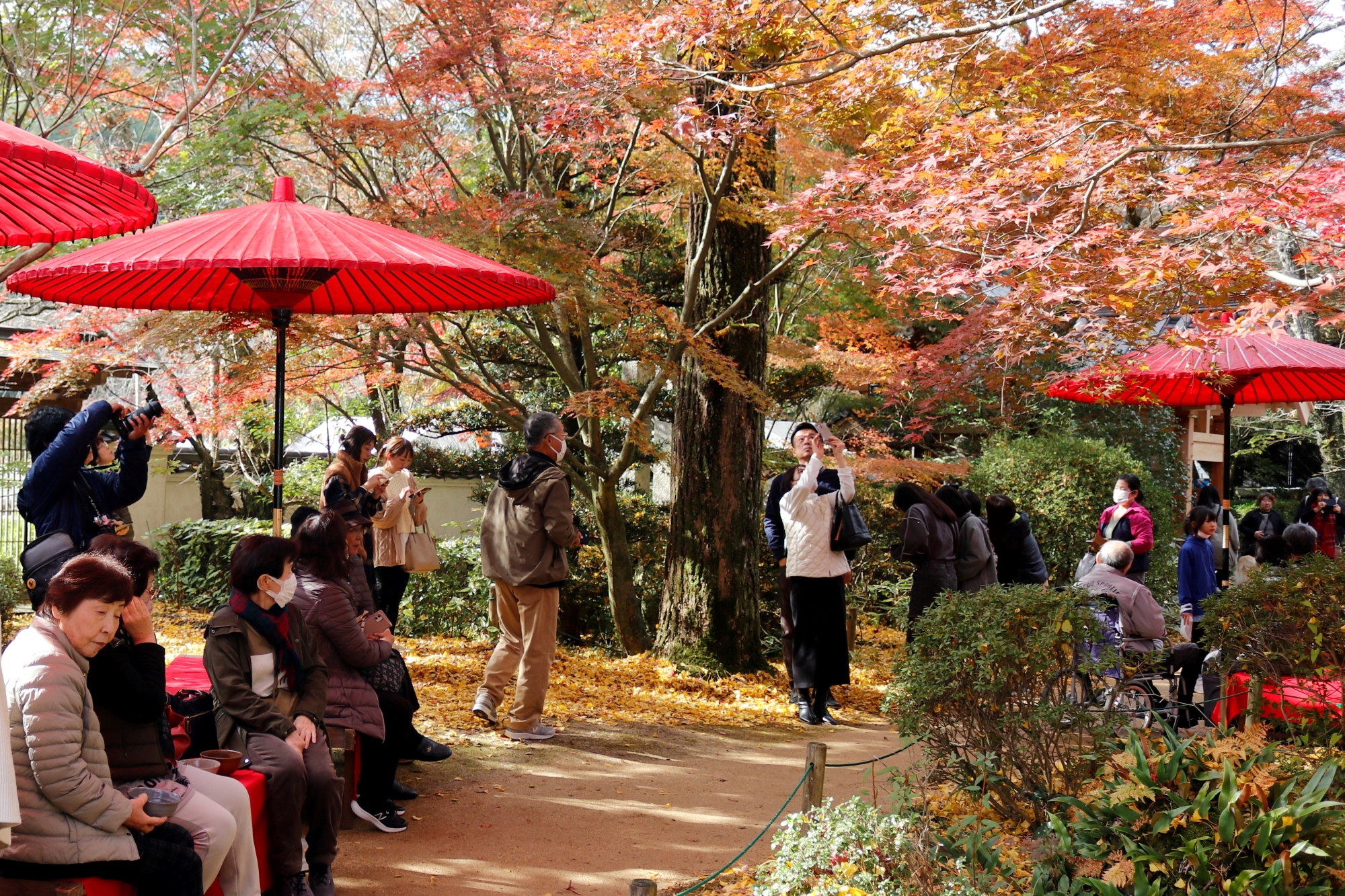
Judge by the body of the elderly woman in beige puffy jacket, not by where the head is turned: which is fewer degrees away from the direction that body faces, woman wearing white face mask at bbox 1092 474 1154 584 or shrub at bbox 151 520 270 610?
the woman wearing white face mask

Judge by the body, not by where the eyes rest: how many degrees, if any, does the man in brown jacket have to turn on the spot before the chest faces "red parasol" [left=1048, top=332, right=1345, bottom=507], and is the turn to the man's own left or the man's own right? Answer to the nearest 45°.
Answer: approximately 45° to the man's own right

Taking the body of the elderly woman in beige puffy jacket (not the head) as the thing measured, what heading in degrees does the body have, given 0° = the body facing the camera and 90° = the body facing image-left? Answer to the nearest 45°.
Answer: approximately 270°

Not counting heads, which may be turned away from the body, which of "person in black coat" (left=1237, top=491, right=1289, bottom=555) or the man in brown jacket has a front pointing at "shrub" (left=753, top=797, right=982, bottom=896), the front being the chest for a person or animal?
the person in black coat

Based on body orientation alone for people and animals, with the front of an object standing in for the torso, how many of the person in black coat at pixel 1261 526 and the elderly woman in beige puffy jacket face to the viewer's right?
1

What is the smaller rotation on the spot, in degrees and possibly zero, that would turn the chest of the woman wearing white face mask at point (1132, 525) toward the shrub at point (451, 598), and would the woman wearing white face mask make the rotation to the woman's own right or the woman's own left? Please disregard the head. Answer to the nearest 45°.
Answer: approximately 45° to the woman's own right

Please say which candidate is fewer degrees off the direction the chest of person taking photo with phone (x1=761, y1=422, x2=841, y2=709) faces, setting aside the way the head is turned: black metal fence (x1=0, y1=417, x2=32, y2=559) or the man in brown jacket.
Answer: the man in brown jacket

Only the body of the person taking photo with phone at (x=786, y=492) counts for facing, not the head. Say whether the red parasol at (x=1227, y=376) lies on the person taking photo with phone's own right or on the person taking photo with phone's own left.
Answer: on the person taking photo with phone's own left

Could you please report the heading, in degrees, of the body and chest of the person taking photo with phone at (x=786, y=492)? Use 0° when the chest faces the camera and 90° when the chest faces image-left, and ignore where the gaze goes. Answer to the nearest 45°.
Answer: approximately 315°

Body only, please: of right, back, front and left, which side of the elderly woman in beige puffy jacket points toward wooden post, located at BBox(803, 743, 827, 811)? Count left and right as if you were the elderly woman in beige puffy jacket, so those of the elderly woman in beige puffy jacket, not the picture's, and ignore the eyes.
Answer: front

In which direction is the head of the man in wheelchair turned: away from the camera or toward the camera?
away from the camera

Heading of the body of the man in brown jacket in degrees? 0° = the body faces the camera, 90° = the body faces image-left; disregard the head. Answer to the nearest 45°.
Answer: approximately 225°
